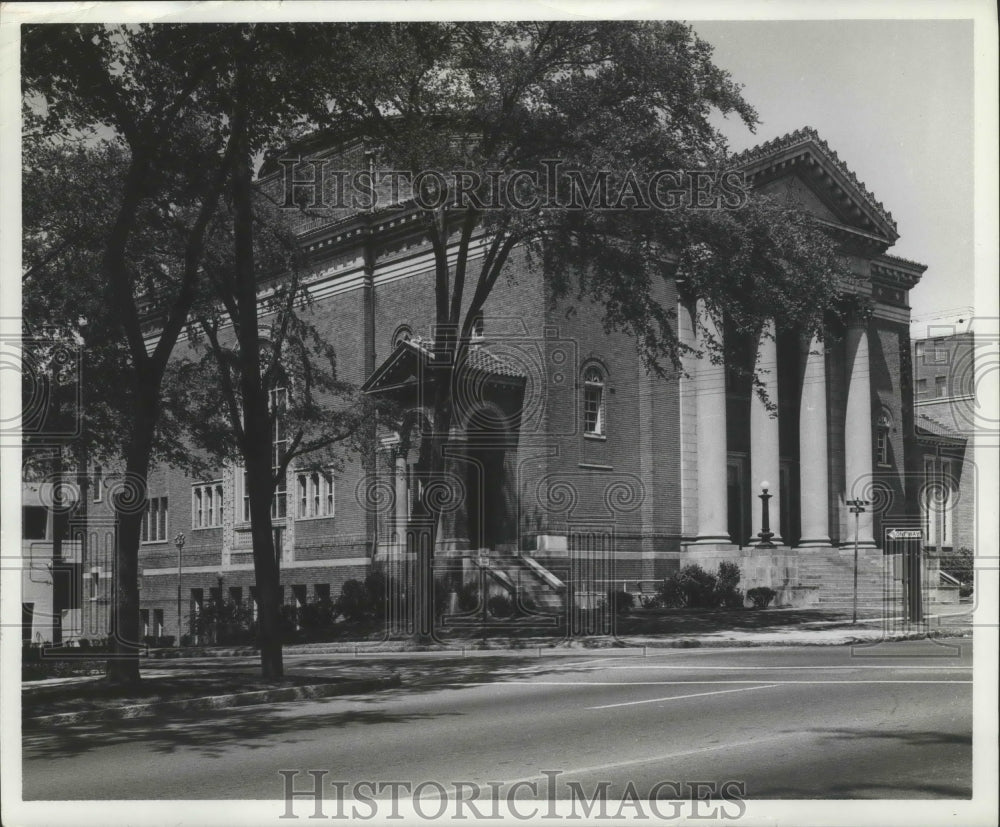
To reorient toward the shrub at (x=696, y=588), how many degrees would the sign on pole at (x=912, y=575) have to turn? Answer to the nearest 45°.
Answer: approximately 135° to its right

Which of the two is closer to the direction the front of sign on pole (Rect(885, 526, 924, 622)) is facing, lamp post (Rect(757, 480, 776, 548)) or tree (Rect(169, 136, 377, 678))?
the tree

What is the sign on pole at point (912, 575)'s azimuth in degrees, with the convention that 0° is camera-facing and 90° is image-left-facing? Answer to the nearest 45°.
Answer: approximately 0°

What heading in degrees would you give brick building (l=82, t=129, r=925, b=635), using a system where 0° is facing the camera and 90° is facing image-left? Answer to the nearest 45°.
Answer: approximately 315°

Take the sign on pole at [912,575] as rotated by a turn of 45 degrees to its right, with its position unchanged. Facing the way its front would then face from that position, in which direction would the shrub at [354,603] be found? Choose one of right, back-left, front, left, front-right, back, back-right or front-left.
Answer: front-right

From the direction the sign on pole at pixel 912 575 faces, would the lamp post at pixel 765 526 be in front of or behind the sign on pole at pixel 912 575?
behind

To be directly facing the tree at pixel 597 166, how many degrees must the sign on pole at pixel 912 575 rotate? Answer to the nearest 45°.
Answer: approximately 45° to its right
